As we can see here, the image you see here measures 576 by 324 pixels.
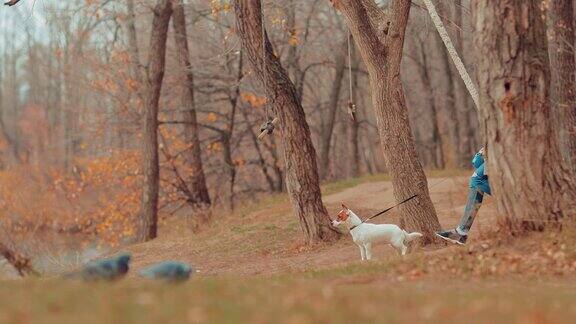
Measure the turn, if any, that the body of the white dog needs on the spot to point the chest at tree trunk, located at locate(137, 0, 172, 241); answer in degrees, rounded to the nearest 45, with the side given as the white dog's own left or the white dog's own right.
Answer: approximately 45° to the white dog's own right

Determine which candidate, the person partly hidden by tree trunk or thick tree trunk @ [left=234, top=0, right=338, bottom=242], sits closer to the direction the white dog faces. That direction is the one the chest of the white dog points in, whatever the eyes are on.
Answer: the thick tree trunk

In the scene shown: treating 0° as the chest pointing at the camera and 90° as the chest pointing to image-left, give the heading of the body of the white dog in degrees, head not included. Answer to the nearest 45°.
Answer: approximately 90°

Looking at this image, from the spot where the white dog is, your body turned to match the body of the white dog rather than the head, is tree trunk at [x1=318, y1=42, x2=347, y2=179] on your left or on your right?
on your right

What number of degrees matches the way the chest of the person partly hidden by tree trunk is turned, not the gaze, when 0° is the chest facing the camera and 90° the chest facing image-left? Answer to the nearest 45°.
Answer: approximately 90°

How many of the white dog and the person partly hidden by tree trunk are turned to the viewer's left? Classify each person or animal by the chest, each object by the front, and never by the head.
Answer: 2

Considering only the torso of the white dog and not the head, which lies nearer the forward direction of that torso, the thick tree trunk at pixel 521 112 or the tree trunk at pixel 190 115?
the tree trunk
